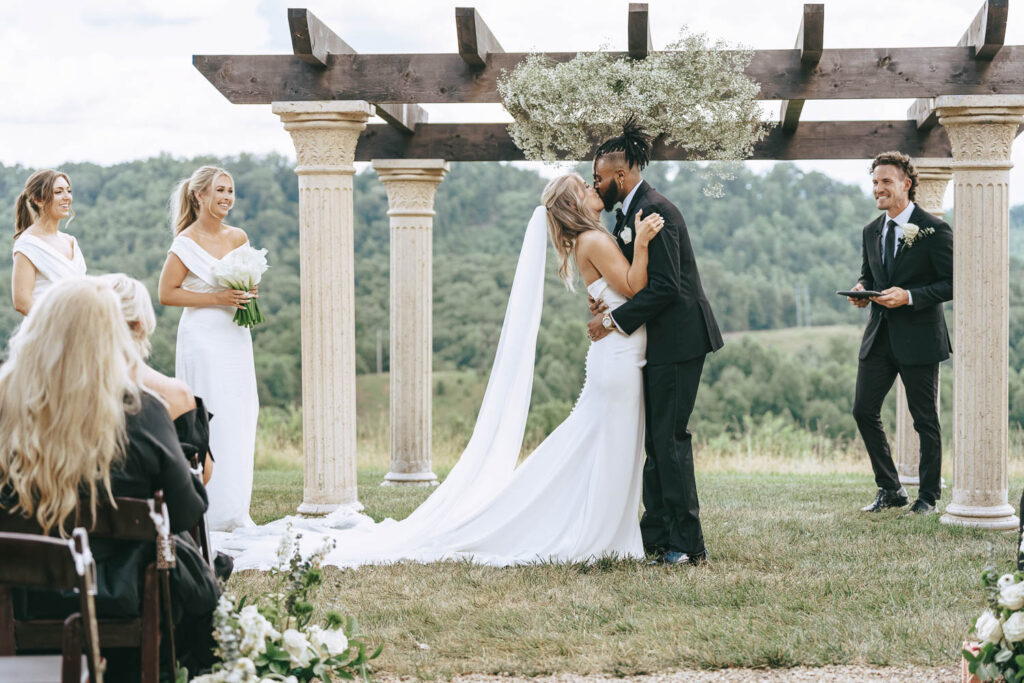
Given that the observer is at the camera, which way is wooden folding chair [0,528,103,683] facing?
facing away from the viewer and to the right of the viewer

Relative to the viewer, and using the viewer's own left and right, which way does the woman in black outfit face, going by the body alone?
facing away from the viewer and to the right of the viewer

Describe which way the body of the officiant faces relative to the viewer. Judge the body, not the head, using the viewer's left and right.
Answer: facing the viewer and to the left of the viewer

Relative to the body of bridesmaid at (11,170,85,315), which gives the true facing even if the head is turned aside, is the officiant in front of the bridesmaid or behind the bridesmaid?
in front

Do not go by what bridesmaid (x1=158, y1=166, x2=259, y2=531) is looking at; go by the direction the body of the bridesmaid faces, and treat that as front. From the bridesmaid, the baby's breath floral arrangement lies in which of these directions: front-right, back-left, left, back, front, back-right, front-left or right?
front-left

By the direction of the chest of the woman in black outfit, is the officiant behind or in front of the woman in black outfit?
in front

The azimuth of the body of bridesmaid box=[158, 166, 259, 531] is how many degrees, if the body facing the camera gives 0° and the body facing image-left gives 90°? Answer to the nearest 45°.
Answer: approximately 315°

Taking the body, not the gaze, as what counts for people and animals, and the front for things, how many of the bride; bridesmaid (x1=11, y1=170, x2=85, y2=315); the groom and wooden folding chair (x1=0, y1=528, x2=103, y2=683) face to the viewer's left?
1

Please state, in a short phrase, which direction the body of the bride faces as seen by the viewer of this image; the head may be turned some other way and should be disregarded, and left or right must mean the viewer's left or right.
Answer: facing to the right of the viewer

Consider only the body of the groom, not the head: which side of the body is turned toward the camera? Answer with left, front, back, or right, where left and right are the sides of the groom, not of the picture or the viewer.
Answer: left

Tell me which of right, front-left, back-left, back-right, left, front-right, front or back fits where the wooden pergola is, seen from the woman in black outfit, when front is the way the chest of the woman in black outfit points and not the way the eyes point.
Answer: front

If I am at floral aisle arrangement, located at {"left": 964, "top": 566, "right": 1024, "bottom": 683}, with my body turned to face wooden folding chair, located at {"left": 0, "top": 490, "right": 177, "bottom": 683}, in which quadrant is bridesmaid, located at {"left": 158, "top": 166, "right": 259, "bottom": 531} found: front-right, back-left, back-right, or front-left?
front-right

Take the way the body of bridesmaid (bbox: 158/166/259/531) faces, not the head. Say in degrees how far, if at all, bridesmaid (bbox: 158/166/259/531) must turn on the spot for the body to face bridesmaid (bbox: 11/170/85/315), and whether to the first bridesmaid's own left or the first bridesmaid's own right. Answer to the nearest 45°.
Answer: approximately 135° to the first bridesmaid's own right

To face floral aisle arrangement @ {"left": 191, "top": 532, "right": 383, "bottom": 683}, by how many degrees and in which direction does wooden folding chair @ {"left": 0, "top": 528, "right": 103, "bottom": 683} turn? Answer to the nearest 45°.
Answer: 0° — it already faces it

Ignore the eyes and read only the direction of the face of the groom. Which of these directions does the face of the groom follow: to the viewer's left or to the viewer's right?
to the viewer's left

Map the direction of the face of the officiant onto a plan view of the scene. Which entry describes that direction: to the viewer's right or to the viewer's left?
to the viewer's left

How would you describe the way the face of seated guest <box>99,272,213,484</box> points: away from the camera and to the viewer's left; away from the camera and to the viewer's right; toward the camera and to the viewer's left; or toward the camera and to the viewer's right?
away from the camera and to the viewer's right

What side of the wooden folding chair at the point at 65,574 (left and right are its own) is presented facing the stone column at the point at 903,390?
front

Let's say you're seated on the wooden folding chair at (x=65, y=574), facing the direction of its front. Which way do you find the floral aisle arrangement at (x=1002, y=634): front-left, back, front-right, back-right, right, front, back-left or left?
front-right
